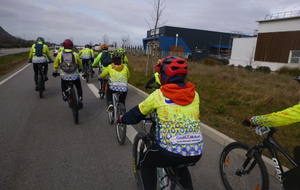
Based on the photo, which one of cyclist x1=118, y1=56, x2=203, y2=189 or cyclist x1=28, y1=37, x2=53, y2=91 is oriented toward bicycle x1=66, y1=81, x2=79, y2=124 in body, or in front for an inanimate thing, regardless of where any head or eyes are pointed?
cyclist x1=118, y1=56, x2=203, y2=189

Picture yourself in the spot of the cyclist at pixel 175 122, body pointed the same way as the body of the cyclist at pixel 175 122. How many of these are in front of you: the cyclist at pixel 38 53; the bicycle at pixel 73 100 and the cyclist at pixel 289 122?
2

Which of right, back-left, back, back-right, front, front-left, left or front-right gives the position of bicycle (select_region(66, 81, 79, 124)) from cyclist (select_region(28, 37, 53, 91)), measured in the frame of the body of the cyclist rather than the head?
back

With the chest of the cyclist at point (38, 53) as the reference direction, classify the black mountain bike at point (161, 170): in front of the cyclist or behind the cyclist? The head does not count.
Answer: behind

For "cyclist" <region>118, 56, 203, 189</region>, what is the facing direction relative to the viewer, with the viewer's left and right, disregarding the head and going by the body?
facing away from the viewer and to the left of the viewer

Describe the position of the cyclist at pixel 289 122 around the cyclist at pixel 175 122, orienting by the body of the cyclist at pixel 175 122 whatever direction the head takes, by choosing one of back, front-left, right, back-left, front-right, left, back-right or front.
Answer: back-right

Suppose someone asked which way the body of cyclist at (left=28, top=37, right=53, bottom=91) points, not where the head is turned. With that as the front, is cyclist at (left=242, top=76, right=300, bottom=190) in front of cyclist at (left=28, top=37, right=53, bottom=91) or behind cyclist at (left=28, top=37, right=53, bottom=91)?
behind

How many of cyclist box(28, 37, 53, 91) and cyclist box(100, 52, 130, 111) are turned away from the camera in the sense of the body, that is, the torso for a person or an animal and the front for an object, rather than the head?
2

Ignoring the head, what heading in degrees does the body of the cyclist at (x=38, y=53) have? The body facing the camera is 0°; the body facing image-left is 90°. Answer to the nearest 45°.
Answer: approximately 180°

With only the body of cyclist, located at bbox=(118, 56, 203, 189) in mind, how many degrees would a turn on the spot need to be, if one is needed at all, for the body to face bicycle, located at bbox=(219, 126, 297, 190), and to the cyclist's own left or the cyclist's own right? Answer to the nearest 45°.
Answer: approximately 90° to the cyclist's own right

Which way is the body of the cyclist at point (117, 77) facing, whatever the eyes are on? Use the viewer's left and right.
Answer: facing away from the viewer

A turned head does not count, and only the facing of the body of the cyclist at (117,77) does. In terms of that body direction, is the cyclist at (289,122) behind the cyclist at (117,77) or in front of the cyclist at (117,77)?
behind

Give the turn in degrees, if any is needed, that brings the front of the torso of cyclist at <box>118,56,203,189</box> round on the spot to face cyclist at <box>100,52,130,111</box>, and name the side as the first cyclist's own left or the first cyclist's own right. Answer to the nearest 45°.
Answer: approximately 45° to the first cyclist's own right
